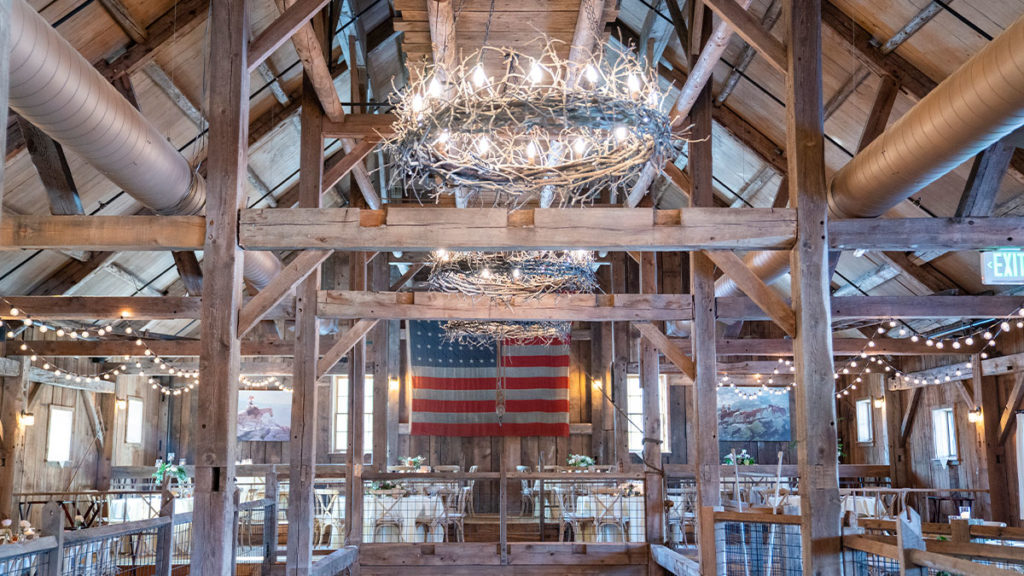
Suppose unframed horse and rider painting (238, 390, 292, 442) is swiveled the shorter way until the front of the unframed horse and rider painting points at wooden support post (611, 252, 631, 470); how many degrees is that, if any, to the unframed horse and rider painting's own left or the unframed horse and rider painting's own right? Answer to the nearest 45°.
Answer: approximately 45° to the unframed horse and rider painting's own left

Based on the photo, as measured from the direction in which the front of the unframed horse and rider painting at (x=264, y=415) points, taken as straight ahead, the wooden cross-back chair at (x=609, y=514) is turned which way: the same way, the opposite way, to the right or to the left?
the opposite way

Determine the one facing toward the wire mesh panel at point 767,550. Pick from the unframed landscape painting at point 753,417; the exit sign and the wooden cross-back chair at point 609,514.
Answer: the unframed landscape painting

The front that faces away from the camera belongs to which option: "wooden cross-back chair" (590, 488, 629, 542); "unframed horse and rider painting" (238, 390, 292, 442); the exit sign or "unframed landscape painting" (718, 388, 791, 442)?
the wooden cross-back chair

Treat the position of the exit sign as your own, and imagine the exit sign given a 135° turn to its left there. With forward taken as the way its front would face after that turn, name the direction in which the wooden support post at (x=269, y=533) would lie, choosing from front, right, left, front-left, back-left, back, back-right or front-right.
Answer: back-left

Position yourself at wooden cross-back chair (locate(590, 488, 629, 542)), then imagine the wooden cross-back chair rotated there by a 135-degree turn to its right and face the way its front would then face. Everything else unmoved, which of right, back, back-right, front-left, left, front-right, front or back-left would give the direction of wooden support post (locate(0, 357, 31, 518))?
back-right

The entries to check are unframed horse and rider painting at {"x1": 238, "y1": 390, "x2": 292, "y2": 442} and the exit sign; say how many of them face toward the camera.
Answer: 2

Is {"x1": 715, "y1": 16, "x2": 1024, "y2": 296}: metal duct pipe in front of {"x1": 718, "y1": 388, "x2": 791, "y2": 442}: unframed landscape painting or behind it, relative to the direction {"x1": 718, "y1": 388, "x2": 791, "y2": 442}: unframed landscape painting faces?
in front

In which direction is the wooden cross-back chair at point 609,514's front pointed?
away from the camera

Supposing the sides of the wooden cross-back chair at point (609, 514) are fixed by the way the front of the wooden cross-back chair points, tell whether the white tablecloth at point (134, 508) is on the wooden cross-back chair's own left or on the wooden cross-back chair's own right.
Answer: on the wooden cross-back chair's own left
